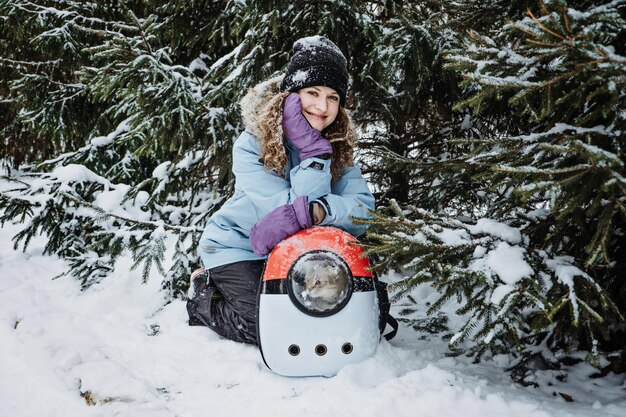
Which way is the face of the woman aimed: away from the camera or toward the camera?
toward the camera

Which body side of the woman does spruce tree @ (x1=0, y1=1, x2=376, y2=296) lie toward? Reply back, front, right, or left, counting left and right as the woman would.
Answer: back

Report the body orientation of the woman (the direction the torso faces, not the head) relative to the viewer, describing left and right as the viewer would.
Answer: facing the viewer and to the right of the viewer
